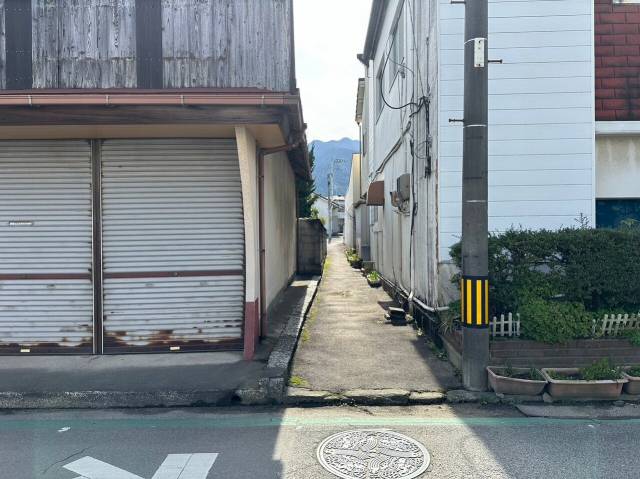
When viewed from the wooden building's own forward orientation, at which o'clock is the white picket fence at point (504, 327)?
The white picket fence is roughly at 10 o'clock from the wooden building.

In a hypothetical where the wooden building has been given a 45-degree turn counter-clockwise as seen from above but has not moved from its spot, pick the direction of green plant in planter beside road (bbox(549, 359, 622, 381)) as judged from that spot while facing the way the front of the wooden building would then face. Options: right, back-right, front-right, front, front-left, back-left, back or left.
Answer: front

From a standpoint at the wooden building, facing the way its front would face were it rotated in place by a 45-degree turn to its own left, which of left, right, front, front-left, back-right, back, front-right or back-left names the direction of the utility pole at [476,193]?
front

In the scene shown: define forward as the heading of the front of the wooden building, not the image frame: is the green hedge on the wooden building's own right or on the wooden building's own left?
on the wooden building's own left

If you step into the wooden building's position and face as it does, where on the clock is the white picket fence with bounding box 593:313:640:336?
The white picket fence is roughly at 10 o'clock from the wooden building.

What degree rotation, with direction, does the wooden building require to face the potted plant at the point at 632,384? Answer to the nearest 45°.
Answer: approximately 45° to its left

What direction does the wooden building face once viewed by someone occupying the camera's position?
facing the viewer

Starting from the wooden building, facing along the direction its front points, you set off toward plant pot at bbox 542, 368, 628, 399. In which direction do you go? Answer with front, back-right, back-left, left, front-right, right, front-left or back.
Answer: front-left

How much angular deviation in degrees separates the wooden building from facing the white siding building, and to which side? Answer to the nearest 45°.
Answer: approximately 90° to its left

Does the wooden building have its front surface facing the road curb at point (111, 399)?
yes
